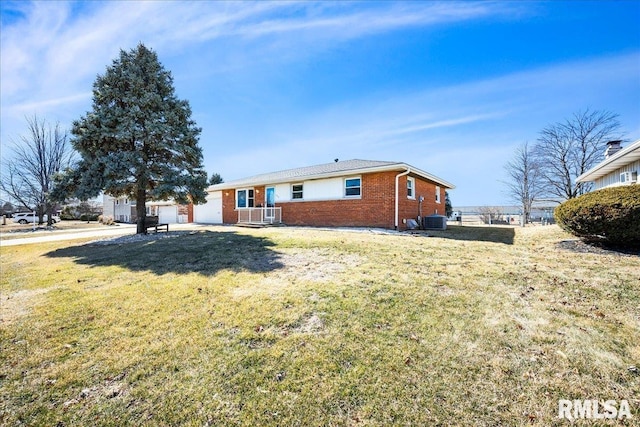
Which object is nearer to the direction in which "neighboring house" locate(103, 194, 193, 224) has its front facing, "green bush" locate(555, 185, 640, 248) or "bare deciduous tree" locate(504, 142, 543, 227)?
the green bush

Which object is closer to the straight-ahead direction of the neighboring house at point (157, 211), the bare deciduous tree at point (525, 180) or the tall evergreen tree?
the tall evergreen tree

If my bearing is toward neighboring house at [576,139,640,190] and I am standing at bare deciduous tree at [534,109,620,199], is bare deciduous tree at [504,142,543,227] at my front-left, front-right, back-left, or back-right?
back-right

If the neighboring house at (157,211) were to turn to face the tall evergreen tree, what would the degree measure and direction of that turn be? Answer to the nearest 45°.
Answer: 0° — it already faces it

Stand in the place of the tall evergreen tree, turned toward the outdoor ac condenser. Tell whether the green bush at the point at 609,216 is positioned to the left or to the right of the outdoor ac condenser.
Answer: right

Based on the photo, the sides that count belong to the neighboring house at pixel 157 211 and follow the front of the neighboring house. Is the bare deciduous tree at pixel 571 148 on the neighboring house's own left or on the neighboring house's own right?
on the neighboring house's own left

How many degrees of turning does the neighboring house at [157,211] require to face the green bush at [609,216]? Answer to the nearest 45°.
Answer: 0° — it already faces it

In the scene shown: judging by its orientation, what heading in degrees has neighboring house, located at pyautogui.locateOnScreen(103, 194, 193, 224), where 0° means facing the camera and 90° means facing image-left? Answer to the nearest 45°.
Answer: approximately 0°
